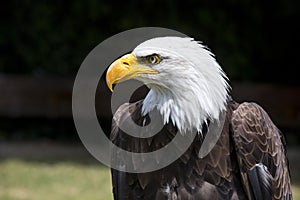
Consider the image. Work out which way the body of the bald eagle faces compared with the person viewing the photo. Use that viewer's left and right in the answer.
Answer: facing the viewer and to the left of the viewer
